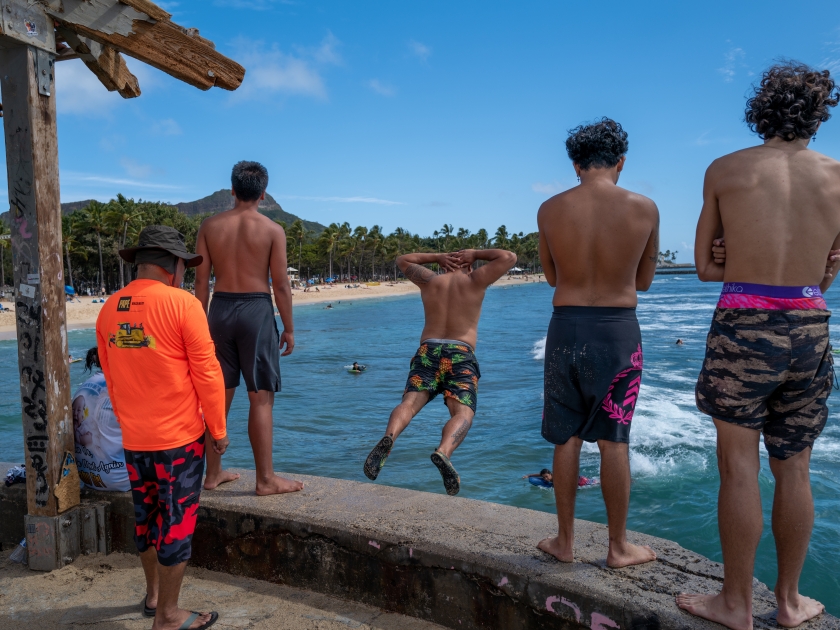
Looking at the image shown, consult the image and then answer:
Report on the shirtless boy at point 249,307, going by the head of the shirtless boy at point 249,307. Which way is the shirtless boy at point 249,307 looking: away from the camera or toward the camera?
away from the camera

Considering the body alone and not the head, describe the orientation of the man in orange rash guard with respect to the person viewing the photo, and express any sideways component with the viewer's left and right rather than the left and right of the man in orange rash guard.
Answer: facing away from the viewer and to the right of the viewer

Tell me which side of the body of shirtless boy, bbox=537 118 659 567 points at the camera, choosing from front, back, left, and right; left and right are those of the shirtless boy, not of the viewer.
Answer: back

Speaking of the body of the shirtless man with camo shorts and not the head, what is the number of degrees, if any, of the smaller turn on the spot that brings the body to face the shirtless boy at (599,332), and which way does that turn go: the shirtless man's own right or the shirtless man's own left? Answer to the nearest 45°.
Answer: approximately 90° to the shirtless man's own left

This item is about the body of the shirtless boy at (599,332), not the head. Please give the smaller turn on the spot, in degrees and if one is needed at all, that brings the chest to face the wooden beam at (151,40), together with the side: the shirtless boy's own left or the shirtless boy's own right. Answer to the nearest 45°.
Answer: approximately 90° to the shirtless boy's own left

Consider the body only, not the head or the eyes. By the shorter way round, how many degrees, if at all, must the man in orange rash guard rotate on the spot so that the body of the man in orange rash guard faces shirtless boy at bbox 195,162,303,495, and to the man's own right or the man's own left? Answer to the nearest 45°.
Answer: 0° — they already face them

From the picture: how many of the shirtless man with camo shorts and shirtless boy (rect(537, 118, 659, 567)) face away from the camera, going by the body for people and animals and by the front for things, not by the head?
2

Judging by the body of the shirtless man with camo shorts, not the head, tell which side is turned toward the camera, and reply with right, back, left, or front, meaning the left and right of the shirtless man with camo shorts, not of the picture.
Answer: back

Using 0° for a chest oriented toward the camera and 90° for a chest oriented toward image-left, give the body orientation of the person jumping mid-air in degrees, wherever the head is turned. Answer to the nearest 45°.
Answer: approximately 180°

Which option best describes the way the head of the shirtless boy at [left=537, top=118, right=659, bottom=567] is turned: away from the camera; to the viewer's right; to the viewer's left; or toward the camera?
away from the camera

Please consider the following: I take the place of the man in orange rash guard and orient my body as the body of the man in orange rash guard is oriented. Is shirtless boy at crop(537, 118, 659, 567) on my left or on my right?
on my right
